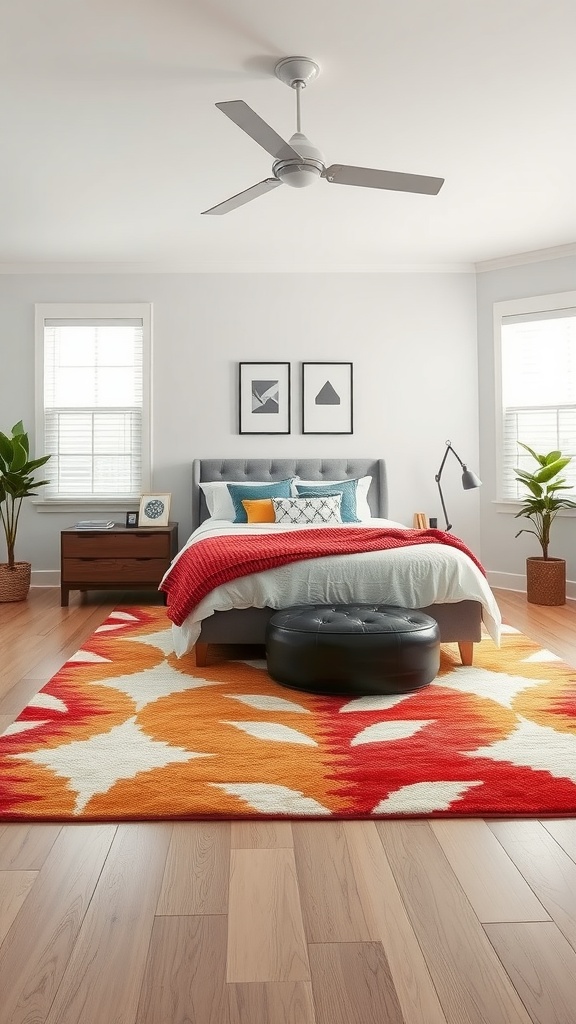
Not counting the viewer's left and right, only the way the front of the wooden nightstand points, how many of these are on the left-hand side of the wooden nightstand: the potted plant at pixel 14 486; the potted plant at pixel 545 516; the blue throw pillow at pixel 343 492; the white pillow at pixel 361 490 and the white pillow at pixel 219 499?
4

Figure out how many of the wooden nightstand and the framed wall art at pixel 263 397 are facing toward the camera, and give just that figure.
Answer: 2

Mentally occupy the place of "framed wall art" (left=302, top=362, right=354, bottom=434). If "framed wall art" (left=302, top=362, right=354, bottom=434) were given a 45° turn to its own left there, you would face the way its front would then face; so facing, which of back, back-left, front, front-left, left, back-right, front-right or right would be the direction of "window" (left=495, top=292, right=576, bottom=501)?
front-left

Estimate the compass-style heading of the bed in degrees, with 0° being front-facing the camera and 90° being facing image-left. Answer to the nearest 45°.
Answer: approximately 0°

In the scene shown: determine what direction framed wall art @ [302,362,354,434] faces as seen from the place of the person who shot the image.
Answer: facing the viewer

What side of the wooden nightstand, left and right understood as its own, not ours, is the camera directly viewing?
front

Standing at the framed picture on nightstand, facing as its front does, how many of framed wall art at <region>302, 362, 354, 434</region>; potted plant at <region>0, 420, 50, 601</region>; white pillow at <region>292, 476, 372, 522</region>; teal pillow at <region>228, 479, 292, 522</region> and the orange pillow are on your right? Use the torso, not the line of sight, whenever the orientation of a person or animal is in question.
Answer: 1

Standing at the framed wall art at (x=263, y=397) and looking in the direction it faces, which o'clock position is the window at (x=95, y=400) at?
The window is roughly at 3 o'clock from the framed wall art.

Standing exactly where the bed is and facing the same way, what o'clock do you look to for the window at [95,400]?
The window is roughly at 5 o'clock from the bed.

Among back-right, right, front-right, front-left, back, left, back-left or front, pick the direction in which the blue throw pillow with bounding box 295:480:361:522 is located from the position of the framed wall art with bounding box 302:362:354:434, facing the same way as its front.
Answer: front

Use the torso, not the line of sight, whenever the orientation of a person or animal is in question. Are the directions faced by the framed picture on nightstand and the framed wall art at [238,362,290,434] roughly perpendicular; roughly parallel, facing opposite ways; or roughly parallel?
roughly parallel
